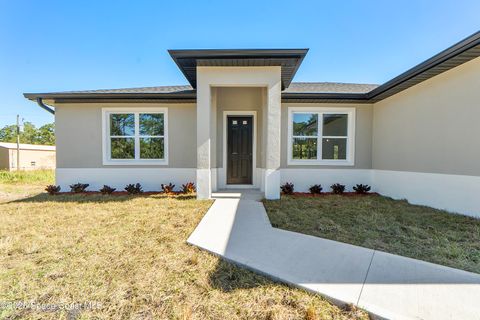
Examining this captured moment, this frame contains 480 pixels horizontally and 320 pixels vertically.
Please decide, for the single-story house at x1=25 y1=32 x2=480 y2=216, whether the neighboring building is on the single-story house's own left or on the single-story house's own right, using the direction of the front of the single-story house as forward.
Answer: on the single-story house's own right

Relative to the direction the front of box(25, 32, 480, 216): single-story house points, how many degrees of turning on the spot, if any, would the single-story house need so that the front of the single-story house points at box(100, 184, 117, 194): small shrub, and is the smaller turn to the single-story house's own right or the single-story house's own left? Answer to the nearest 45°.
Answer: approximately 90° to the single-story house's own right

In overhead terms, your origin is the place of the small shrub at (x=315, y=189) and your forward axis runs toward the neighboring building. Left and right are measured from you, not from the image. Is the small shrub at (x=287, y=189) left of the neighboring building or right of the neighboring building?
left

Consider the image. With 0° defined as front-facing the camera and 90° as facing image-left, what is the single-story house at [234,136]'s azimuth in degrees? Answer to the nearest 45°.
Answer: approximately 0°

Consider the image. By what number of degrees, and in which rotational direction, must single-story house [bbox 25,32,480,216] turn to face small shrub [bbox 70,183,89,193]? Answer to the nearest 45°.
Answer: approximately 90° to its right

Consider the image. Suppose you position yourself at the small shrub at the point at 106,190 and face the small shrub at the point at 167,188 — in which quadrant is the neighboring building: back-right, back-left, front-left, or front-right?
back-left
